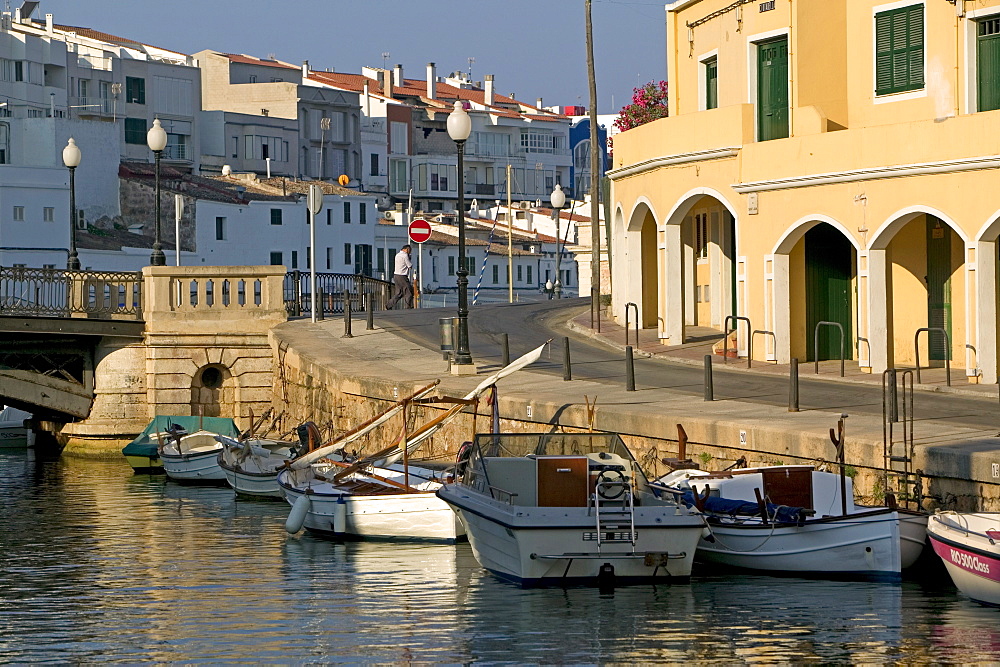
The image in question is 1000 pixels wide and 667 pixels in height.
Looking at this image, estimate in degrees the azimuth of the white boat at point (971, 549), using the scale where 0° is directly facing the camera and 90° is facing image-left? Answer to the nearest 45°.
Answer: approximately 90°

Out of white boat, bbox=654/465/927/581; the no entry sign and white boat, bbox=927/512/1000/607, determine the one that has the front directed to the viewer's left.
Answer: white boat, bbox=927/512/1000/607

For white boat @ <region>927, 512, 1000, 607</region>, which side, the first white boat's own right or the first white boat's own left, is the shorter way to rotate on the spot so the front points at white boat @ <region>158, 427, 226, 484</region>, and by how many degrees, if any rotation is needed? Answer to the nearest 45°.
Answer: approximately 45° to the first white boat's own right

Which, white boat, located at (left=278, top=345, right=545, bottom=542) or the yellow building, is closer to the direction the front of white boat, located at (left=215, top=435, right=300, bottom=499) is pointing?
the white boat

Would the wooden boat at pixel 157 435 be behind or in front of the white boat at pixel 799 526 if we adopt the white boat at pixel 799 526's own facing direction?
behind

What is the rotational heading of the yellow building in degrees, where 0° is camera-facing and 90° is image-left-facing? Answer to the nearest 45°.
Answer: approximately 45°

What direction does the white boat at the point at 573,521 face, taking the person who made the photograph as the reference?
facing away from the viewer and to the left of the viewer

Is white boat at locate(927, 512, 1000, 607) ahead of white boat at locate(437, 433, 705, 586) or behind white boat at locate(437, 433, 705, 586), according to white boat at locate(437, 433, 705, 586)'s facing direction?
behind
